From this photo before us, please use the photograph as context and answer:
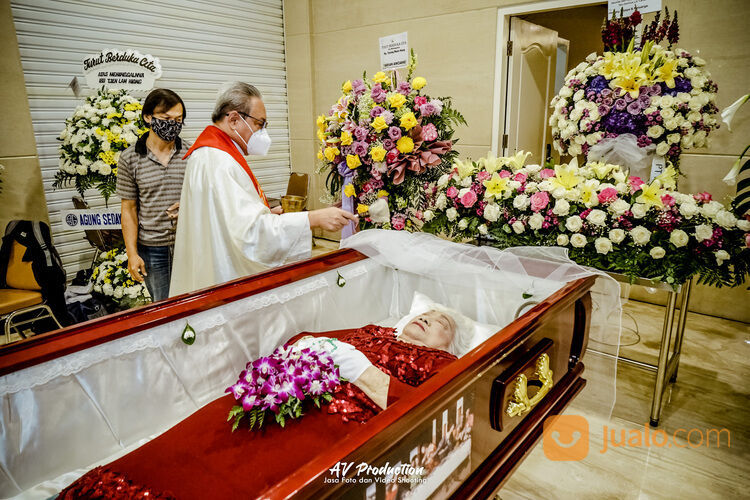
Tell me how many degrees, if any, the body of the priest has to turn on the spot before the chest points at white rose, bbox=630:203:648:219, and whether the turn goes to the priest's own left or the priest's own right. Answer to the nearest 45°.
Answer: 0° — they already face it

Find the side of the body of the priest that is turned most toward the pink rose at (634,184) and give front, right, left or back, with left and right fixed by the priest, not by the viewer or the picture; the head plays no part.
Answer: front

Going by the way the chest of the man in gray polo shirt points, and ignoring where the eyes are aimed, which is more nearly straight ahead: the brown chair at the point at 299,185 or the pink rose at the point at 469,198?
the pink rose

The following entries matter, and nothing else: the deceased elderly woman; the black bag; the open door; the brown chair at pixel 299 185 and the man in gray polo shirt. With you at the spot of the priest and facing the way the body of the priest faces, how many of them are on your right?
1

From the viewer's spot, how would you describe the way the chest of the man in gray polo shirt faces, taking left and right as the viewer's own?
facing the viewer and to the right of the viewer

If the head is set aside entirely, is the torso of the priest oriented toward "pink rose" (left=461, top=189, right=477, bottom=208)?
yes

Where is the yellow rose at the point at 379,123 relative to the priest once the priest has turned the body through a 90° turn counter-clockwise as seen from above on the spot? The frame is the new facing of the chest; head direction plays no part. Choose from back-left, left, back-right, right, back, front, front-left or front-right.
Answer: right

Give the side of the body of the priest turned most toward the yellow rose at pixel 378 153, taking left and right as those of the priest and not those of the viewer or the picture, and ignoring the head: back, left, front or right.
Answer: front

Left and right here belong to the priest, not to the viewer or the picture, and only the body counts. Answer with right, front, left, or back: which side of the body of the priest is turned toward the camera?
right

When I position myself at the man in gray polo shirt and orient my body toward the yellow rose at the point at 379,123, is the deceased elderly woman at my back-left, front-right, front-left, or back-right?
front-right

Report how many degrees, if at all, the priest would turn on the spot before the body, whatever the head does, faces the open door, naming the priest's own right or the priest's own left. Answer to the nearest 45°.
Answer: approximately 45° to the priest's own left

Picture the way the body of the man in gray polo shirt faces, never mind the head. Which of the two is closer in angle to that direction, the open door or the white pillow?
the white pillow

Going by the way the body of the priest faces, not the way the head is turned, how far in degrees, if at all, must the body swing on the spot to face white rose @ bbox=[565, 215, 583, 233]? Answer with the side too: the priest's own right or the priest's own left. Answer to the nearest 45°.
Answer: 0° — they already face it

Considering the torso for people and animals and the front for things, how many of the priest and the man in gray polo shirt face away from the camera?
0

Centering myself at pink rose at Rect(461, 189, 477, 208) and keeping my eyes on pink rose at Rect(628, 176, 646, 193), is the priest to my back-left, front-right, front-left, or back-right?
back-right

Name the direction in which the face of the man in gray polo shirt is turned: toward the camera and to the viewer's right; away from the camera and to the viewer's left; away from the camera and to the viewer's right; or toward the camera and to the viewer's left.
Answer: toward the camera and to the viewer's right

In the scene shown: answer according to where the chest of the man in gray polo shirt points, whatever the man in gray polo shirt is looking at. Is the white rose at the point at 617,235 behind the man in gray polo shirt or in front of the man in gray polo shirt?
in front
